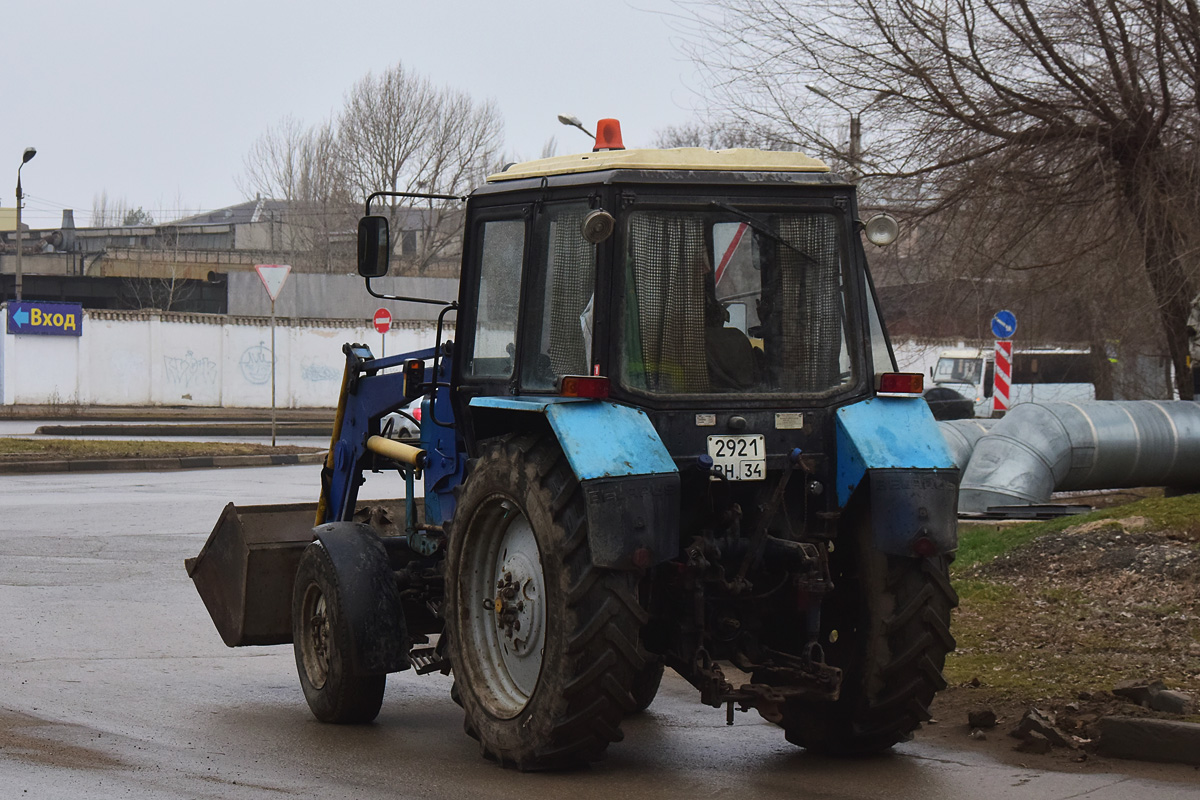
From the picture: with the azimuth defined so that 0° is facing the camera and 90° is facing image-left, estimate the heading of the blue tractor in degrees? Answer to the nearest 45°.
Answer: approximately 135°

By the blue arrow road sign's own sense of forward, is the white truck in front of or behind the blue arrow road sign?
behind

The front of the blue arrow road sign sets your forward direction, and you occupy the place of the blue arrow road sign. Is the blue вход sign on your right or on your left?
on your right

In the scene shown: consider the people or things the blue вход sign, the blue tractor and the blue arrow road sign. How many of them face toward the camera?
2

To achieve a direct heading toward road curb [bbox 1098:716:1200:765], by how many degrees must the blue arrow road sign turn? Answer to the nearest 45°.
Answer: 0° — it already faces it

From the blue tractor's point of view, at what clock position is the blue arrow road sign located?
The blue arrow road sign is roughly at 2 o'clock from the blue tractor.

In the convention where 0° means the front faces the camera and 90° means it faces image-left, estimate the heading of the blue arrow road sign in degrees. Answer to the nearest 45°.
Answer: approximately 0°

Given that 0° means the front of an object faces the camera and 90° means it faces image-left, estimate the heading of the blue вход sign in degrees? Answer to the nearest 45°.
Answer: approximately 0°

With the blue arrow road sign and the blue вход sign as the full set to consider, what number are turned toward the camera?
2
